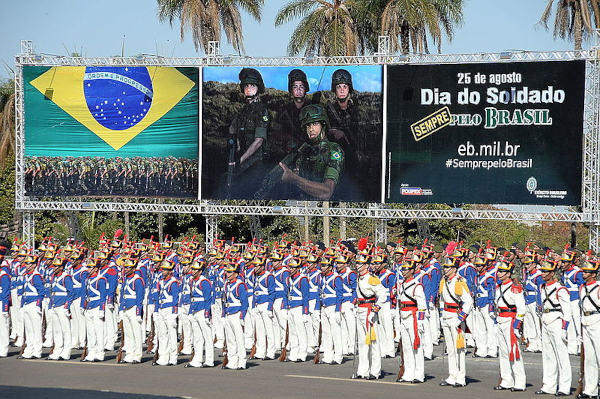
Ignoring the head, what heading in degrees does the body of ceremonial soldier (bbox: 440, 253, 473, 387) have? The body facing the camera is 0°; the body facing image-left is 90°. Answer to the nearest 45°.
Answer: approximately 45°

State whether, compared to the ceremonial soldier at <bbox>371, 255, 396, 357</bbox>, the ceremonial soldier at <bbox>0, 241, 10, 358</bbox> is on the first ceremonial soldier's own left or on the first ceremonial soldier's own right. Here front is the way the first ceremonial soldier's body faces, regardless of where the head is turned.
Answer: on the first ceremonial soldier's own right

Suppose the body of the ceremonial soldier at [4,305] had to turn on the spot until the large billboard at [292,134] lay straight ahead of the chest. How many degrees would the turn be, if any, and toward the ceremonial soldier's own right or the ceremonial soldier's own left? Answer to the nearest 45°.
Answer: approximately 180°

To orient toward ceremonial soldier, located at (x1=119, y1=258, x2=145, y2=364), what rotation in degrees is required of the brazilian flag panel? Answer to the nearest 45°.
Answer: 0° — it already faces them

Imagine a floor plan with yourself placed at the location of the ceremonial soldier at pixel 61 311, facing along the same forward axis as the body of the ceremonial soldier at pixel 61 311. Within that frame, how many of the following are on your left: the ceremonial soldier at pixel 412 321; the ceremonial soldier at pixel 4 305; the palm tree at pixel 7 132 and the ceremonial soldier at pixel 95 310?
2

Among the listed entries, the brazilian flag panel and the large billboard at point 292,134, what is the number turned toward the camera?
2

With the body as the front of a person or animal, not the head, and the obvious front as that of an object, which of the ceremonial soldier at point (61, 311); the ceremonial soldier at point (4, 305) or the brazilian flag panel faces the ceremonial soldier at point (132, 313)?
the brazilian flag panel
